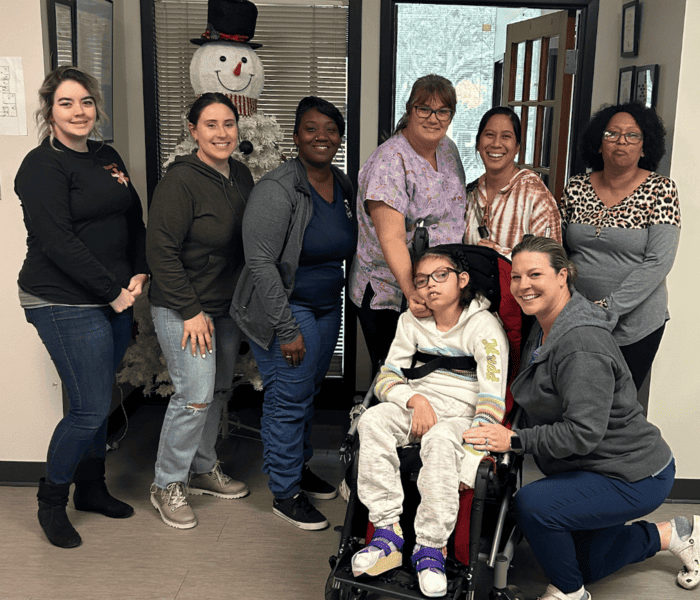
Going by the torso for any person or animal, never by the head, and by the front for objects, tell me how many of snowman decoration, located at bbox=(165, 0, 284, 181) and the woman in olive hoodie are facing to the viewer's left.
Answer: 0

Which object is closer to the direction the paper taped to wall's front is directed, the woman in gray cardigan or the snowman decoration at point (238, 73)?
the woman in gray cardigan

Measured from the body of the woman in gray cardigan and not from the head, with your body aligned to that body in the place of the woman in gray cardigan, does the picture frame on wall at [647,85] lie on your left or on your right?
on your left

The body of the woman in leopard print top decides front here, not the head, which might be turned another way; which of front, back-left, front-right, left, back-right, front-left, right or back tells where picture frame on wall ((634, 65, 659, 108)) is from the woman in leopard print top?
back-right

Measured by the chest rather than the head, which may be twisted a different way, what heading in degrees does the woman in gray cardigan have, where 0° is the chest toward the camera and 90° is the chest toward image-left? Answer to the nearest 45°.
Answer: approximately 315°

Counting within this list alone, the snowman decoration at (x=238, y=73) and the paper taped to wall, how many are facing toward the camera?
2

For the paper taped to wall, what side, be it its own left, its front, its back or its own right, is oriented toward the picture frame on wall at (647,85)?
left

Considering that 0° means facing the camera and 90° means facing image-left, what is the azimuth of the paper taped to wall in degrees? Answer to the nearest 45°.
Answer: approximately 0°
